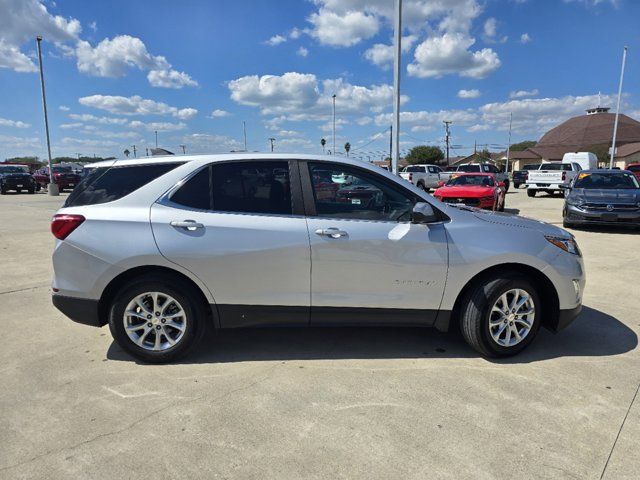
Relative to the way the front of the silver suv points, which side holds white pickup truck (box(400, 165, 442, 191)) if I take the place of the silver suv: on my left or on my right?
on my left

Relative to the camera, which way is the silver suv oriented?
to the viewer's right

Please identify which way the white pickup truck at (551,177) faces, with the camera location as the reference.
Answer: facing away from the viewer and to the right of the viewer

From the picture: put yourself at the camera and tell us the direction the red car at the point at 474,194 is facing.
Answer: facing the viewer and to the left of the viewer

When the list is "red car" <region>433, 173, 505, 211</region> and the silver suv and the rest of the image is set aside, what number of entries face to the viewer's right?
1

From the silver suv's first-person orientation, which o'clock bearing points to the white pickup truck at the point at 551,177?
The white pickup truck is roughly at 10 o'clock from the silver suv.

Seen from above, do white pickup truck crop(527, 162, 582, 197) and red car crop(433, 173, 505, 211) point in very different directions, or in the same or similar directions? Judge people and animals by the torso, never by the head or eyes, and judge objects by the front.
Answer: very different directions

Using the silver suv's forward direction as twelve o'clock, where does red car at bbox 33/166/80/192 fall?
The red car is roughly at 8 o'clock from the silver suv.

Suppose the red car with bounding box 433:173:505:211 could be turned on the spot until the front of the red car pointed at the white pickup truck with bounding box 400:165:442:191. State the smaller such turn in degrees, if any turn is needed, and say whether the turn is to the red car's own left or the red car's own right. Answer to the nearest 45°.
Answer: approximately 135° to the red car's own right

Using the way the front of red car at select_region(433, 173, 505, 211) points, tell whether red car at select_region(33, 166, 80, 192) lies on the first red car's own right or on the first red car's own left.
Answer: on the first red car's own right
